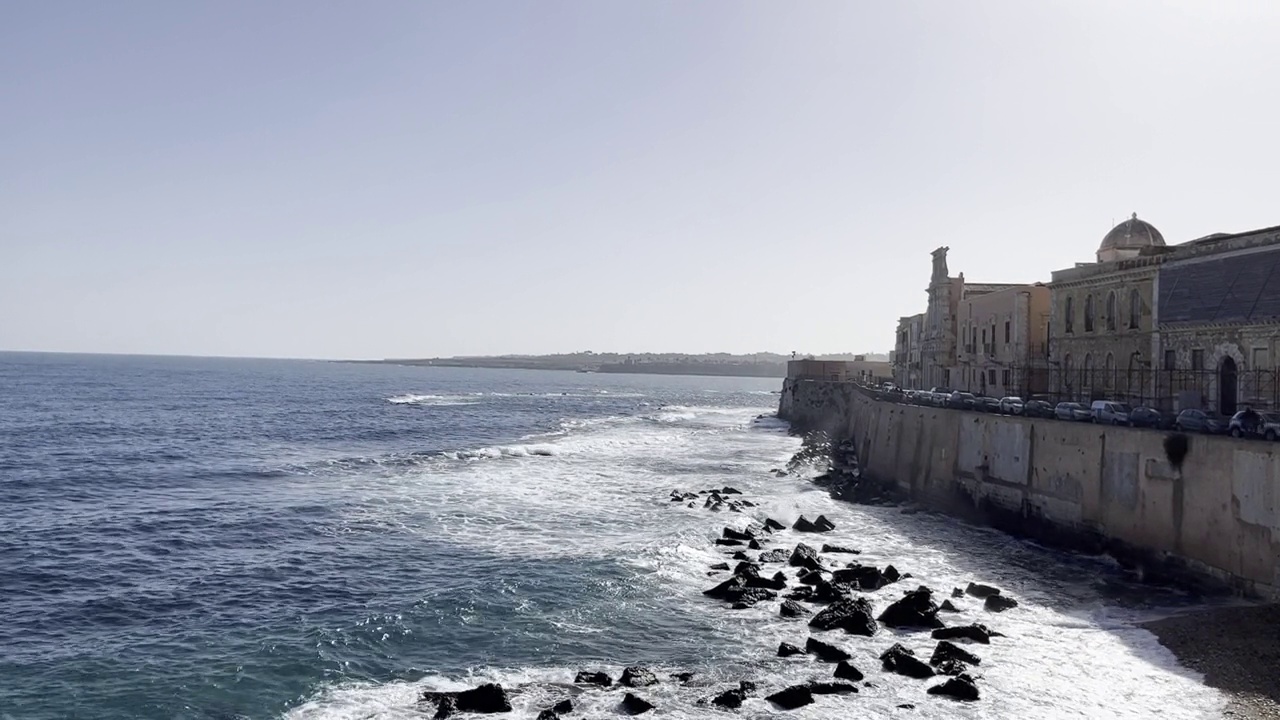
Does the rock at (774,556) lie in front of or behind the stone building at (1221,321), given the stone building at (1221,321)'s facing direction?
in front

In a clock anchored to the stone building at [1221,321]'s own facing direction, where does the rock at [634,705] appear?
The rock is roughly at 11 o'clock from the stone building.

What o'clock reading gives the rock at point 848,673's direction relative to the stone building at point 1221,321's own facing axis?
The rock is roughly at 11 o'clock from the stone building.

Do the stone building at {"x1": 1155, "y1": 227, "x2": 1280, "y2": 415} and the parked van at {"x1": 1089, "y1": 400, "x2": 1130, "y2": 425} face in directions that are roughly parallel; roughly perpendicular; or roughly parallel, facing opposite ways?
roughly perpendicular

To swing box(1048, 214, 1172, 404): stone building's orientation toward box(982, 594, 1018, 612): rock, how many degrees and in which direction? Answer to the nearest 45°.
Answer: approximately 45° to its left

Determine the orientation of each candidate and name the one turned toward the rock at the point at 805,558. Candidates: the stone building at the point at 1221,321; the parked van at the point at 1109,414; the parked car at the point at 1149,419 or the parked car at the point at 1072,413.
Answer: the stone building

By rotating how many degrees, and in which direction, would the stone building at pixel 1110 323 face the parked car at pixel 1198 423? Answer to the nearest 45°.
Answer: approximately 45° to its left

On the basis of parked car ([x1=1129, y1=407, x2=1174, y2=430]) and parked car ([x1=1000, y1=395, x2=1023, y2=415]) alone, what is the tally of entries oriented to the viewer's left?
0

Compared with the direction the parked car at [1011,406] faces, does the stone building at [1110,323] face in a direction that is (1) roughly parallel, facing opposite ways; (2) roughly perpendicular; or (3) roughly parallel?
roughly perpendicular
